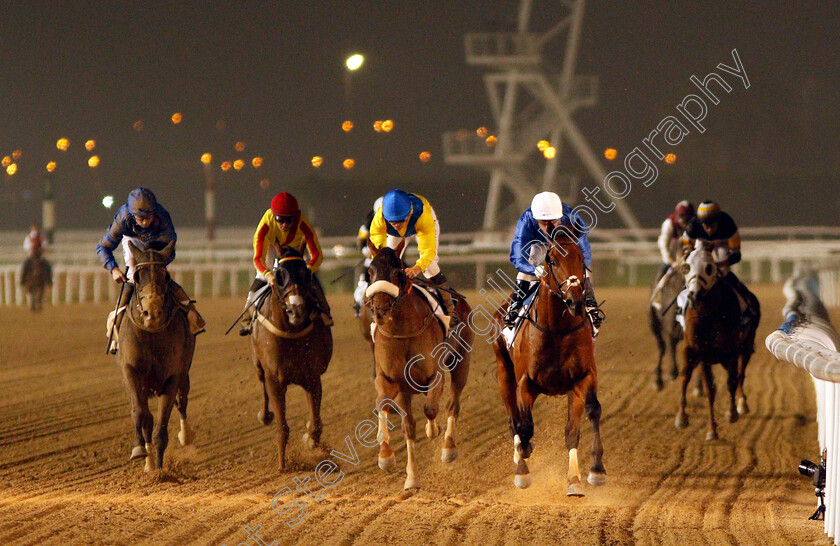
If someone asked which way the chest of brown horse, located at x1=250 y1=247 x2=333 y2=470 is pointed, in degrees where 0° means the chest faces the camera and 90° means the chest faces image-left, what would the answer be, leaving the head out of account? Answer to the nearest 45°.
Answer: approximately 0°

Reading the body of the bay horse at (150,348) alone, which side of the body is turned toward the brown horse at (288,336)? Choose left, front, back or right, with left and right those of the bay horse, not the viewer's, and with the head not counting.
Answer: left

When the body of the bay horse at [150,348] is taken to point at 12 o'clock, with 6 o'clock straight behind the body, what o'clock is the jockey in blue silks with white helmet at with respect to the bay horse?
The jockey in blue silks with white helmet is roughly at 10 o'clock from the bay horse.

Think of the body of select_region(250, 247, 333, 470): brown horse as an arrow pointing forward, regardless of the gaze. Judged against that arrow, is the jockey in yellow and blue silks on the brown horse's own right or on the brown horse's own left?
on the brown horse's own left

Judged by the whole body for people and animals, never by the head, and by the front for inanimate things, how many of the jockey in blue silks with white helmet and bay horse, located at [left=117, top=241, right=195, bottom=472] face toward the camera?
2

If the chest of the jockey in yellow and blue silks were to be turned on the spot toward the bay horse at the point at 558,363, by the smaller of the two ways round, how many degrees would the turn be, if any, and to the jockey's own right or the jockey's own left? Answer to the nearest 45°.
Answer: approximately 90° to the jockey's own left

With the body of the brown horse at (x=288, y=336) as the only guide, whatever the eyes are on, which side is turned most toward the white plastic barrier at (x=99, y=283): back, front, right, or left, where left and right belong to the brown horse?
back

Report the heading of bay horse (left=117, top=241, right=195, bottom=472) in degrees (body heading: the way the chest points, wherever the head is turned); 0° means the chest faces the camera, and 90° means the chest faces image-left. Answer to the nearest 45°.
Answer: approximately 0°

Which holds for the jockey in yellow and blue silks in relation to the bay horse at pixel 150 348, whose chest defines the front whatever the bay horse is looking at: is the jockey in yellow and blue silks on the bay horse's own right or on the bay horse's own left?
on the bay horse's own left

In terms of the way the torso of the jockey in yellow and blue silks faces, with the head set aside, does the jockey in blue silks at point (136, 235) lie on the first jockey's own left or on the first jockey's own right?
on the first jockey's own right

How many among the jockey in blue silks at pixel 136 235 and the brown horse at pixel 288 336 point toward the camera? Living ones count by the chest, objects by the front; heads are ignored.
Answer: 2
